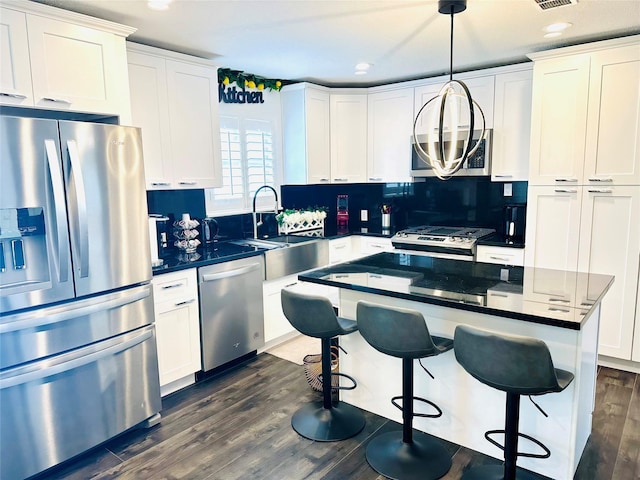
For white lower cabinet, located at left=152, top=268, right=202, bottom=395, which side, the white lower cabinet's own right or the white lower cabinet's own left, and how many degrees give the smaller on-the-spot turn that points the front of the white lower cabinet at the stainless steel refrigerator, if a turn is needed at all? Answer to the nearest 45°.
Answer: approximately 90° to the white lower cabinet's own right

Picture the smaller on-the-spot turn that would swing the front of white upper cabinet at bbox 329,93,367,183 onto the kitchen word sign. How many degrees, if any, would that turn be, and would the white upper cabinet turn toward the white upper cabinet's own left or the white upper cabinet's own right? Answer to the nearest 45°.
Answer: approximately 45° to the white upper cabinet's own right

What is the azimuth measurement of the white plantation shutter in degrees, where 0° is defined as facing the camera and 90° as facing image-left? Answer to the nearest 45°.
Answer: approximately 315°

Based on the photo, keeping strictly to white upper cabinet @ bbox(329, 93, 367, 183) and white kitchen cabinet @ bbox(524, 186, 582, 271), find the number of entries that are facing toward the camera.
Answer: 2

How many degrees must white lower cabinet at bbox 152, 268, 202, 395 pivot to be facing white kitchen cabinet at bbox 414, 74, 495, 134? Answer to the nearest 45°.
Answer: approximately 45° to its left

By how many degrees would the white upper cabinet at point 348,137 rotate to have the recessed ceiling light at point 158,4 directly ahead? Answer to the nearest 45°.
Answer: approximately 45° to its right
